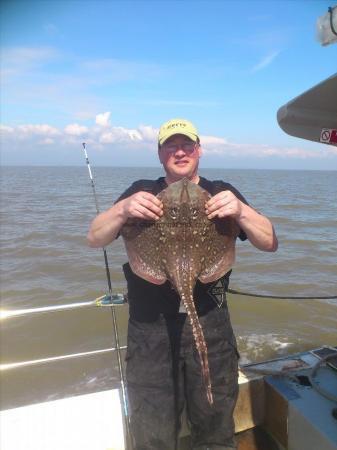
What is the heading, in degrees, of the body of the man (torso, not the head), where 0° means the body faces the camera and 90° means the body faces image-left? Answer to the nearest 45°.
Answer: approximately 0°
